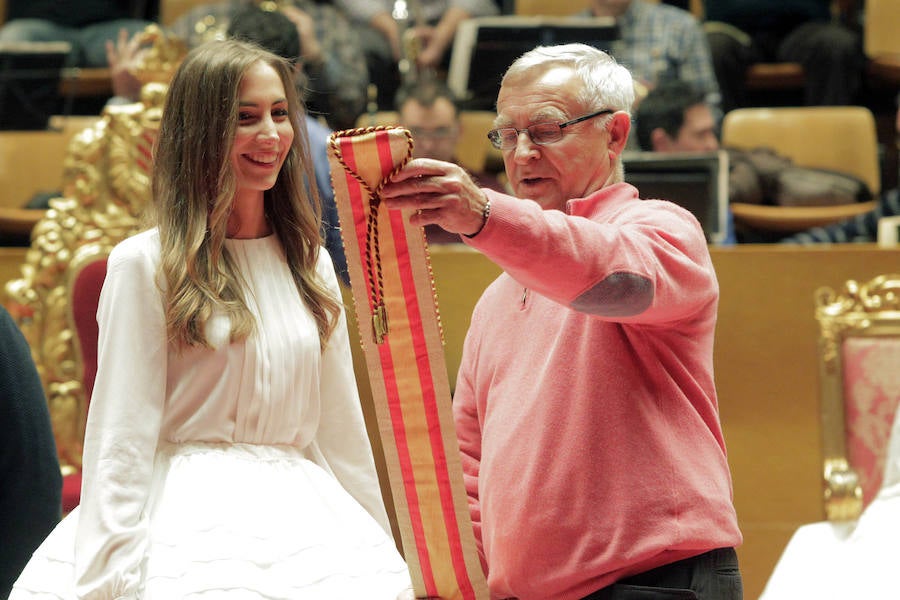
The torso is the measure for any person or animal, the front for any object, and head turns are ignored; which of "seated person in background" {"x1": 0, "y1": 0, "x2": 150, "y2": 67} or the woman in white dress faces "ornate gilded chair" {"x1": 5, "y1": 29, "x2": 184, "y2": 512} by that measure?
the seated person in background

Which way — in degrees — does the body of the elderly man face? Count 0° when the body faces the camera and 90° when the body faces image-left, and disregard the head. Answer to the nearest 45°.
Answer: approximately 45°

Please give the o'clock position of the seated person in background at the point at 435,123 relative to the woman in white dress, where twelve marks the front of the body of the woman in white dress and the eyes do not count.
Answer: The seated person in background is roughly at 8 o'clock from the woman in white dress.

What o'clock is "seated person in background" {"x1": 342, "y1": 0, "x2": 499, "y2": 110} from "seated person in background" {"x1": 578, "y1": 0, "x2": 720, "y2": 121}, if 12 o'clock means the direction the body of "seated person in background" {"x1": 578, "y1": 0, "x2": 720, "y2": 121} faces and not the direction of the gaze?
"seated person in background" {"x1": 342, "y1": 0, "x2": 499, "y2": 110} is roughly at 2 o'clock from "seated person in background" {"x1": 578, "y1": 0, "x2": 720, "y2": 121}.

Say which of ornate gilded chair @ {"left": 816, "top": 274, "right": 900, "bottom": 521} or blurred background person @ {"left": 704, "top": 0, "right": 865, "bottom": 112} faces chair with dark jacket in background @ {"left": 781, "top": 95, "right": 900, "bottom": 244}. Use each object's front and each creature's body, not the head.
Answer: the blurred background person

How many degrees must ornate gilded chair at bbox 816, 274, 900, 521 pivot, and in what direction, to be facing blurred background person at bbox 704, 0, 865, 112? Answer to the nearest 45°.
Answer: approximately 180°

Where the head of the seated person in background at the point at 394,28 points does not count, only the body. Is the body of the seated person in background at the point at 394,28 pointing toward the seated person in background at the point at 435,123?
yes

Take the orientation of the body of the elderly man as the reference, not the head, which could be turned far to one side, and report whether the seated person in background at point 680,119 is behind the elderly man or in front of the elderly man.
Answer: behind

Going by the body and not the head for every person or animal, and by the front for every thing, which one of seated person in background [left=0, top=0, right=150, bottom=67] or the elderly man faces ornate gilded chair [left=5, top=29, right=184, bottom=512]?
the seated person in background

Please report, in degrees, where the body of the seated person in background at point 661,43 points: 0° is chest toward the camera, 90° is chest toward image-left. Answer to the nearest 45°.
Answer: approximately 45°

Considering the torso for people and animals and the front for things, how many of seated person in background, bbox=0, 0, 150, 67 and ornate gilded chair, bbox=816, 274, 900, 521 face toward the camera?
2
